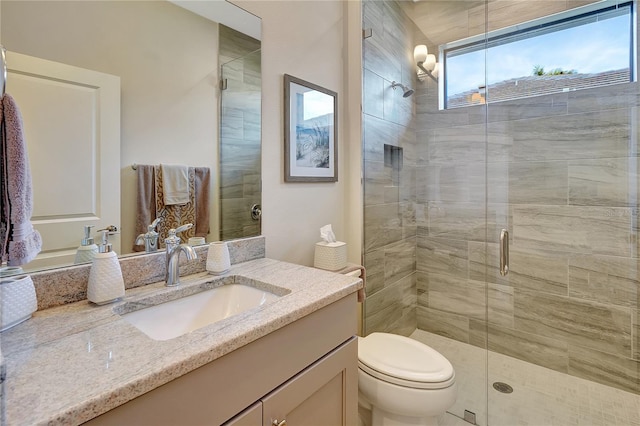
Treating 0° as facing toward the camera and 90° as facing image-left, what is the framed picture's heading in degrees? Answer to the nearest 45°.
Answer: approximately 315°

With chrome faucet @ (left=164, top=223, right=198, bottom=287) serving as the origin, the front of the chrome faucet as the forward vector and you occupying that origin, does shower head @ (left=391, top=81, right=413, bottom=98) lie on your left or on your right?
on your left
